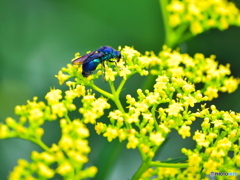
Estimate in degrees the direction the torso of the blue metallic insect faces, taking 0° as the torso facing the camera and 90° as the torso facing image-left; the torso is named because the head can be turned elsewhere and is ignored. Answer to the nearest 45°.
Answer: approximately 270°
